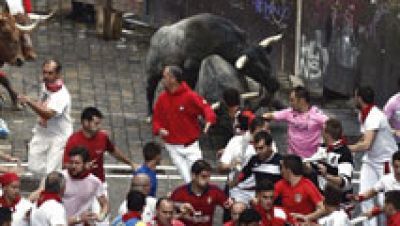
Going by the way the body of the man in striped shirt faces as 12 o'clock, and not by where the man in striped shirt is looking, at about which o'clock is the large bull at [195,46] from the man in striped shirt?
The large bull is roughly at 4 o'clock from the man in striped shirt.

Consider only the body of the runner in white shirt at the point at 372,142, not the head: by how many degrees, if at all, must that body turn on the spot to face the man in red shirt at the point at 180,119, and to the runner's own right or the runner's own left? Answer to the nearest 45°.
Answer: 0° — they already face them

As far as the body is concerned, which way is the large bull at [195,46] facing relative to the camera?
to the viewer's right

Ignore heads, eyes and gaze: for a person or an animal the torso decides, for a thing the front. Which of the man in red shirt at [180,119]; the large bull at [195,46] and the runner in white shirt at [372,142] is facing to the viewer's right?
the large bull

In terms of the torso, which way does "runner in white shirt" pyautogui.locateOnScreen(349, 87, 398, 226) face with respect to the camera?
to the viewer's left
